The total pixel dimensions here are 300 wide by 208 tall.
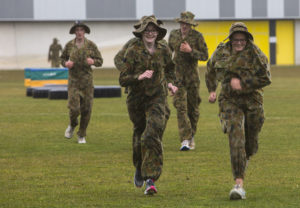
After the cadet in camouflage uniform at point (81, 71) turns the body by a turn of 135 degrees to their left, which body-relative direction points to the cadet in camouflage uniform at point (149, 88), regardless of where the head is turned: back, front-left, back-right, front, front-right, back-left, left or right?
back-right

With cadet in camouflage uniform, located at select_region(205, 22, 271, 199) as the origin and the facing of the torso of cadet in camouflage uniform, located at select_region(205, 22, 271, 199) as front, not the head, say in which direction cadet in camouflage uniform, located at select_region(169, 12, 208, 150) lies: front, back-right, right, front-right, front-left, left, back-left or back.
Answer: back

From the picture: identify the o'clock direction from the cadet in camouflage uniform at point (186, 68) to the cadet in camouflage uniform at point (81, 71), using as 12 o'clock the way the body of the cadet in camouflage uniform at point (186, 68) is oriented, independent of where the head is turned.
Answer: the cadet in camouflage uniform at point (81, 71) is roughly at 4 o'clock from the cadet in camouflage uniform at point (186, 68).

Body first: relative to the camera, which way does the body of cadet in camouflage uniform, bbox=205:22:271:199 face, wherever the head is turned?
toward the camera

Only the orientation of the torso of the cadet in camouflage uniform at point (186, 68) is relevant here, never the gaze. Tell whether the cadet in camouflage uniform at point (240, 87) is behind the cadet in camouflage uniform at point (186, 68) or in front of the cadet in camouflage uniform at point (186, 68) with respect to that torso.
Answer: in front

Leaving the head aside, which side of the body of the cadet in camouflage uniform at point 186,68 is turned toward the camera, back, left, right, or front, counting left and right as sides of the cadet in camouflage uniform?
front

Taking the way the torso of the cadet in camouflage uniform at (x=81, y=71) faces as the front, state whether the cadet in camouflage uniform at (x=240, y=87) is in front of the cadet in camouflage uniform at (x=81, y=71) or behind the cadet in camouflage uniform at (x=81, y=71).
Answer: in front

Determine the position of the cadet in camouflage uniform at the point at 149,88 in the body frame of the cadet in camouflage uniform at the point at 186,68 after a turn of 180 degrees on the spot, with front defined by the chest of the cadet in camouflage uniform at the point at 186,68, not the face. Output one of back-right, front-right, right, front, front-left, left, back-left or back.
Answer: back
